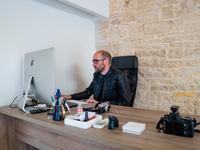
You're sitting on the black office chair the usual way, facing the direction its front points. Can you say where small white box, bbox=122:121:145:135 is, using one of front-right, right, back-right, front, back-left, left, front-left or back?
front-left

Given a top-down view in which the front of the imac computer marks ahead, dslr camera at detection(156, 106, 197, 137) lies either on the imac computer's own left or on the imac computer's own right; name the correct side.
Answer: on the imac computer's own right

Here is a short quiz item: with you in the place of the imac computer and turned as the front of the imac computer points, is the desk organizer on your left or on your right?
on your right

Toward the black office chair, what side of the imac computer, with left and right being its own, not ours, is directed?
front

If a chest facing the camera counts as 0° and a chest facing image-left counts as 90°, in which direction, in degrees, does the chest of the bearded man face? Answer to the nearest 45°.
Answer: approximately 45°

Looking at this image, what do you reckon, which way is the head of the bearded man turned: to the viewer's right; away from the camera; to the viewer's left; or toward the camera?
to the viewer's left

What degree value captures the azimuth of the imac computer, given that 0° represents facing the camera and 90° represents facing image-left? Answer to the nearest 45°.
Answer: approximately 225°

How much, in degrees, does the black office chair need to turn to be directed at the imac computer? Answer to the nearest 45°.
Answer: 0° — it already faces it

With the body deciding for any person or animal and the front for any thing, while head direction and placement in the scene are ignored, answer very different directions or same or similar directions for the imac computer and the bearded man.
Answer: very different directions
